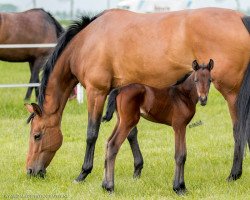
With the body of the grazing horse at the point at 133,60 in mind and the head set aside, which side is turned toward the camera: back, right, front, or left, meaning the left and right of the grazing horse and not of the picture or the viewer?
left

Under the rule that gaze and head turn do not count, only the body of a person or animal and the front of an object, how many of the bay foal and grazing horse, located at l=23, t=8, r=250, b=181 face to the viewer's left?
1

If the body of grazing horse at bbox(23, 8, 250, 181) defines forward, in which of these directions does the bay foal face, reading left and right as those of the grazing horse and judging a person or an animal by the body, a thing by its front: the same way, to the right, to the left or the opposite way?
the opposite way

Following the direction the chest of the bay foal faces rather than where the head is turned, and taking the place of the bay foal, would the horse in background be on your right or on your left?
on your left

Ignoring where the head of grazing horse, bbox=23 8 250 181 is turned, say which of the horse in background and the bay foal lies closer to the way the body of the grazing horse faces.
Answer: the horse in background

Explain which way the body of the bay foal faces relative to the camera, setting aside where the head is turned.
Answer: to the viewer's right
